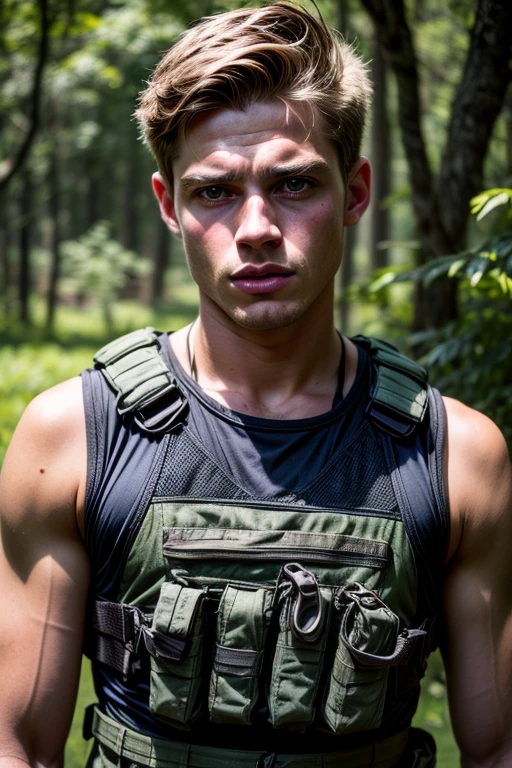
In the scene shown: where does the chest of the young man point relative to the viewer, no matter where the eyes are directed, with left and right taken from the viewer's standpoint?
facing the viewer

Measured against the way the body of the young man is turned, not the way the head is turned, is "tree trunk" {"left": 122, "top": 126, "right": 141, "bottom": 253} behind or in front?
behind

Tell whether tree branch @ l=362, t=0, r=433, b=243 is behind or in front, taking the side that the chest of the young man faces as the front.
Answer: behind

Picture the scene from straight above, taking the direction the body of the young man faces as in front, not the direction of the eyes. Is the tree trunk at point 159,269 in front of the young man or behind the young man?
behind

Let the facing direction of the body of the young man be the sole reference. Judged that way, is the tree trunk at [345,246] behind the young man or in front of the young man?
behind

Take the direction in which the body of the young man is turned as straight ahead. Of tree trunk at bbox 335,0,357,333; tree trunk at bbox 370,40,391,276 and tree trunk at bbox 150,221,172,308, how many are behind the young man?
3

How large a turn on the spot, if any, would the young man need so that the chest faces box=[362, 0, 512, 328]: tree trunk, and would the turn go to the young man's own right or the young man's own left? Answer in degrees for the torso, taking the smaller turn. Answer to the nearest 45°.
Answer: approximately 180°

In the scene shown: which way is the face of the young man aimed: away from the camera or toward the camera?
toward the camera

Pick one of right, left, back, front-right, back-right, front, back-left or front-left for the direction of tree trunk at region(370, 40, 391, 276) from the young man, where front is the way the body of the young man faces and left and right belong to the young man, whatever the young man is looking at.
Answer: back
